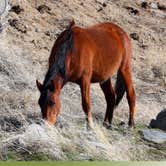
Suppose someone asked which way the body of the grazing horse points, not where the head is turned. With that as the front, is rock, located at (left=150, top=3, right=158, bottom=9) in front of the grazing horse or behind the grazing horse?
behind

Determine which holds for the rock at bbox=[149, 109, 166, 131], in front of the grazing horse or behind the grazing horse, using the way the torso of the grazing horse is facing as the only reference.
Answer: behind

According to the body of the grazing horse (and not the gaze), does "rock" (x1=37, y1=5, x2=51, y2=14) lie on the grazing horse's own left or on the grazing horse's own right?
on the grazing horse's own right

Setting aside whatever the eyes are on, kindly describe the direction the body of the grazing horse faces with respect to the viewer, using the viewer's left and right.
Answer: facing the viewer and to the left of the viewer

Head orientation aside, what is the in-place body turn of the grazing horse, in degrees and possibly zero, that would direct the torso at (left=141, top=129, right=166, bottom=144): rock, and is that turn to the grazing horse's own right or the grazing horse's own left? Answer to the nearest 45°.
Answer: approximately 135° to the grazing horse's own left

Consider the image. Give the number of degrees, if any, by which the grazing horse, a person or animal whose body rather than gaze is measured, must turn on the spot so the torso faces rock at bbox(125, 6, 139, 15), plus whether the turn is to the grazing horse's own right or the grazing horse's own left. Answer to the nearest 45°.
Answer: approximately 135° to the grazing horse's own right

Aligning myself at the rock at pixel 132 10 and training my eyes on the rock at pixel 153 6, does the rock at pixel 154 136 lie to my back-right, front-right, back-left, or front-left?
back-right

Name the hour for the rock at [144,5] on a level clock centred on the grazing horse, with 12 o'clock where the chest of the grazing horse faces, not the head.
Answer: The rock is roughly at 5 o'clock from the grazing horse.
